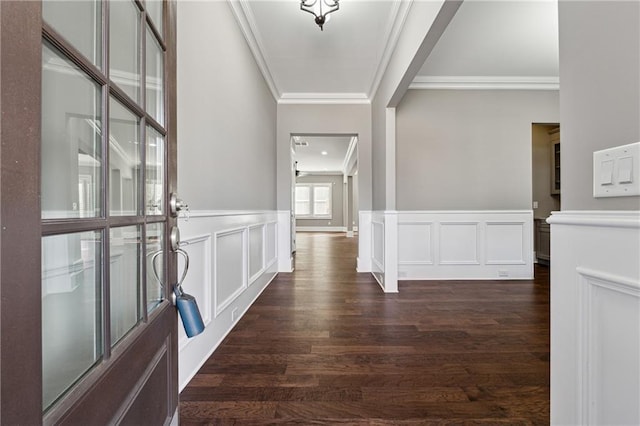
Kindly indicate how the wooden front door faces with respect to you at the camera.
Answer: facing the viewer and to the right of the viewer

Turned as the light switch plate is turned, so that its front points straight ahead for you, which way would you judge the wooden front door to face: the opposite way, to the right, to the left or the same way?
the opposite way

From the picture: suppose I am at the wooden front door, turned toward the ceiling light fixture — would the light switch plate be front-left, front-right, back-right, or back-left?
front-right

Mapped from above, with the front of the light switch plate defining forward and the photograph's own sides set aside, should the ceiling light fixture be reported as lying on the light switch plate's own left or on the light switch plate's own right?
on the light switch plate's own right

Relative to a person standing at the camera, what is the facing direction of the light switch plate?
facing the viewer and to the left of the viewer

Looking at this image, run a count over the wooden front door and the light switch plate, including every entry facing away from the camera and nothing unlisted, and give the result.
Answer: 0

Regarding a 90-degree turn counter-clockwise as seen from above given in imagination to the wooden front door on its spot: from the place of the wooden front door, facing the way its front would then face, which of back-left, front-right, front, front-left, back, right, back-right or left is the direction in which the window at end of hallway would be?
front

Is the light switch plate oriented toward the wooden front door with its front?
yes

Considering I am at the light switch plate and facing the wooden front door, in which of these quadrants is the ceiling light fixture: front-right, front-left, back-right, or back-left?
front-right

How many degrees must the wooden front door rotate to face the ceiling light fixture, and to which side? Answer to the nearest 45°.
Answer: approximately 90° to its left

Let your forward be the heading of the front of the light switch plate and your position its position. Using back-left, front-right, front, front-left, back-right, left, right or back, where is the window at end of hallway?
right
